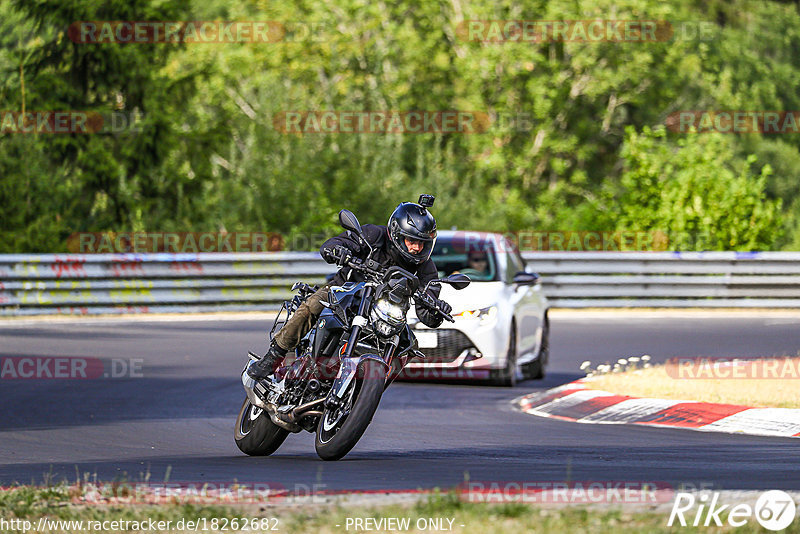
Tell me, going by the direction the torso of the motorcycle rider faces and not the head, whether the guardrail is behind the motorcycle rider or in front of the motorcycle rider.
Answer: behind

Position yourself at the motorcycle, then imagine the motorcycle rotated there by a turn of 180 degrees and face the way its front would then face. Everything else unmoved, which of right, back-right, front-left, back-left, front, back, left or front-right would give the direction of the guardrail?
front-right

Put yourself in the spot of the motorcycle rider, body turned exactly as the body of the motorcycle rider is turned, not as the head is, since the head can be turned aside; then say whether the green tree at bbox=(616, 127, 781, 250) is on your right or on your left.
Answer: on your left

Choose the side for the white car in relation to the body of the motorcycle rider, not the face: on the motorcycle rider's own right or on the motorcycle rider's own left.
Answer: on the motorcycle rider's own left

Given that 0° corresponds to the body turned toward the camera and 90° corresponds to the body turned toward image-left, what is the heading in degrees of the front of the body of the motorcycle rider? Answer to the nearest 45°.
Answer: approximately 315°

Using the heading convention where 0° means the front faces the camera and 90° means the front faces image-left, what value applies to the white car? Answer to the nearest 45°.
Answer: approximately 45°
